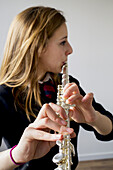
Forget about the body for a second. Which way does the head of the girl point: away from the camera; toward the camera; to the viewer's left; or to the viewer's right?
to the viewer's right

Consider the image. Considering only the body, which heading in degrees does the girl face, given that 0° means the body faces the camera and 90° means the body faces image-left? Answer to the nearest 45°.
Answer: approximately 315°
